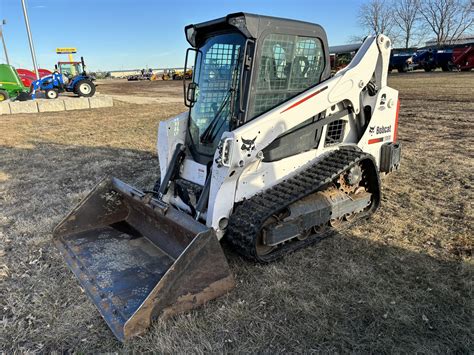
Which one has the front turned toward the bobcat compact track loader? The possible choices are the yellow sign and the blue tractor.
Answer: the yellow sign

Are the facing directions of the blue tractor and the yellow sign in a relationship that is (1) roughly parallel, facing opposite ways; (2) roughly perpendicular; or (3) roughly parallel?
roughly perpendicular

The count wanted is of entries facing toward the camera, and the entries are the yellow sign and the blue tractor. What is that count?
1

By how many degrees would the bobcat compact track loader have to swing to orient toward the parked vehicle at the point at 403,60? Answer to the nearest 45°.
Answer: approximately 180°

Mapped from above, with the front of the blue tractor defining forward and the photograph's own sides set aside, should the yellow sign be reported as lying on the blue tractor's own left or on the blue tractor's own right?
on the blue tractor's own right

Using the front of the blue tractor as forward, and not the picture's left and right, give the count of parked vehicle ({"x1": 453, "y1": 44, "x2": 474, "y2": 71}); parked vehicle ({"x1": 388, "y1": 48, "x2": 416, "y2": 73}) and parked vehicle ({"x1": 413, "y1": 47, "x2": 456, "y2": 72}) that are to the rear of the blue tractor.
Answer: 3

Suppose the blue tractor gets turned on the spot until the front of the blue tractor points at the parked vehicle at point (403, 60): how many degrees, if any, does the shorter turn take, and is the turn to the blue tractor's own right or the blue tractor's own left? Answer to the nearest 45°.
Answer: approximately 180°

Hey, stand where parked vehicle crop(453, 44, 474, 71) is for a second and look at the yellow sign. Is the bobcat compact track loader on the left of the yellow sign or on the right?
left

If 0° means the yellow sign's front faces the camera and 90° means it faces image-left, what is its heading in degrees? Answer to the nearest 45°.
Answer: approximately 0°

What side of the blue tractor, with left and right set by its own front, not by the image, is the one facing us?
left

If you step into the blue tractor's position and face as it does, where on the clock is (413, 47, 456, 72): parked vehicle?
The parked vehicle is roughly at 6 o'clock from the blue tractor.

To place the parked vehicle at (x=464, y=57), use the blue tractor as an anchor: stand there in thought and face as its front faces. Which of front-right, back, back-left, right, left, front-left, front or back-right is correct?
back

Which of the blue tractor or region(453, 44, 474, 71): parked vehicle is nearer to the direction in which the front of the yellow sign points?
the blue tractor
